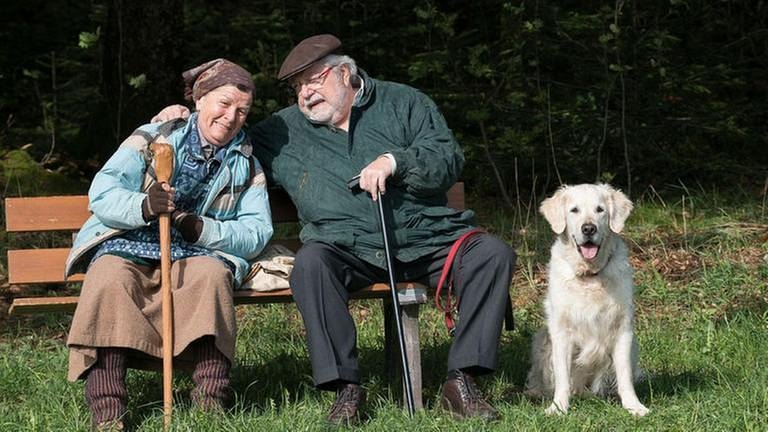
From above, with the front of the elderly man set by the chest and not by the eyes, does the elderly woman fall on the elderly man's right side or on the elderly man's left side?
on the elderly man's right side

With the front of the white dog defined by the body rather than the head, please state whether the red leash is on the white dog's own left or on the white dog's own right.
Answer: on the white dog's own right

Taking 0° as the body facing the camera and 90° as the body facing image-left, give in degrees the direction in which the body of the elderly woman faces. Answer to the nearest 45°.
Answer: approximately 0°

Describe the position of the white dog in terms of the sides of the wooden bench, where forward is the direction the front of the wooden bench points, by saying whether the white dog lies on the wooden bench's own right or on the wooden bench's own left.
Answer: on the wooden bench's own left

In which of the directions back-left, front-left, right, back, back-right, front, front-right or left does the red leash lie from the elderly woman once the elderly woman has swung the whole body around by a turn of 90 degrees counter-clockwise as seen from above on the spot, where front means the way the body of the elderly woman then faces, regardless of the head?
front

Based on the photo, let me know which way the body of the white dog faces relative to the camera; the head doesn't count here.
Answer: toward the camera

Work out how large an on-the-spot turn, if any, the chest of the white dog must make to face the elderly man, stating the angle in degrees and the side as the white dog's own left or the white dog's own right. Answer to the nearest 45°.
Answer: approximately 90° to the white dog's own right

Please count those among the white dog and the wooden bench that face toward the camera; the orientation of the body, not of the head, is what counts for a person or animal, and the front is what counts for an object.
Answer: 2

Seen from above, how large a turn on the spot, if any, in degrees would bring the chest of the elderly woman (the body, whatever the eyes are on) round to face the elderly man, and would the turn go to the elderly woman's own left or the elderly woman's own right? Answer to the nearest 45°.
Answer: approximately 90° to the elderly woman's own left

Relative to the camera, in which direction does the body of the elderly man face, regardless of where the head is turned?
toward the camera

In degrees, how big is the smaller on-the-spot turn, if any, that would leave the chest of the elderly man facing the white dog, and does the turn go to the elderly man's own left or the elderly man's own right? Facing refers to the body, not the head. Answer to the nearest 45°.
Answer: approximately 90° to the elderly man's own left
